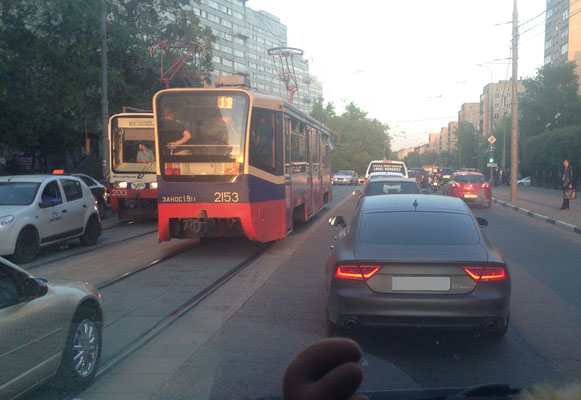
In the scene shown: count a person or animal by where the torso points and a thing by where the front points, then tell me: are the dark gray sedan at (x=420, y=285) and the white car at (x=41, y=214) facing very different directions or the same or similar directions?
very different directions

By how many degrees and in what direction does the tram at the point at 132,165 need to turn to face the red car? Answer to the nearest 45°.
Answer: approximately 90° to its left

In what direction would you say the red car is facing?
away from the camera

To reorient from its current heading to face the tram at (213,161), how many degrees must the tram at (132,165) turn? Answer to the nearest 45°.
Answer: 0° — it already faces it

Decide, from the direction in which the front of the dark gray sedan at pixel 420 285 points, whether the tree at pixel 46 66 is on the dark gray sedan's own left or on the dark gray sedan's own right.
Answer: on the dark gray sedan's own left

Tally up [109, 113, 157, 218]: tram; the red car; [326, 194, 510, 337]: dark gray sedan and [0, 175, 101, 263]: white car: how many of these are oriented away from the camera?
2

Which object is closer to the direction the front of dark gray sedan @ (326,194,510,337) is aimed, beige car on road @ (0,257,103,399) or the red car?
the red car

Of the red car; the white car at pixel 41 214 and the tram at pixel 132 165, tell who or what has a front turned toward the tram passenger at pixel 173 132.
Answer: the tram

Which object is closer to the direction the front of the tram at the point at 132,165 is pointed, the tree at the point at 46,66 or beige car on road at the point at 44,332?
the beige car on road

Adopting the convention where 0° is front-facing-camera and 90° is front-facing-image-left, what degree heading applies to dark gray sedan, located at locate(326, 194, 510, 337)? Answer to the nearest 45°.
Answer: approximately 180°
